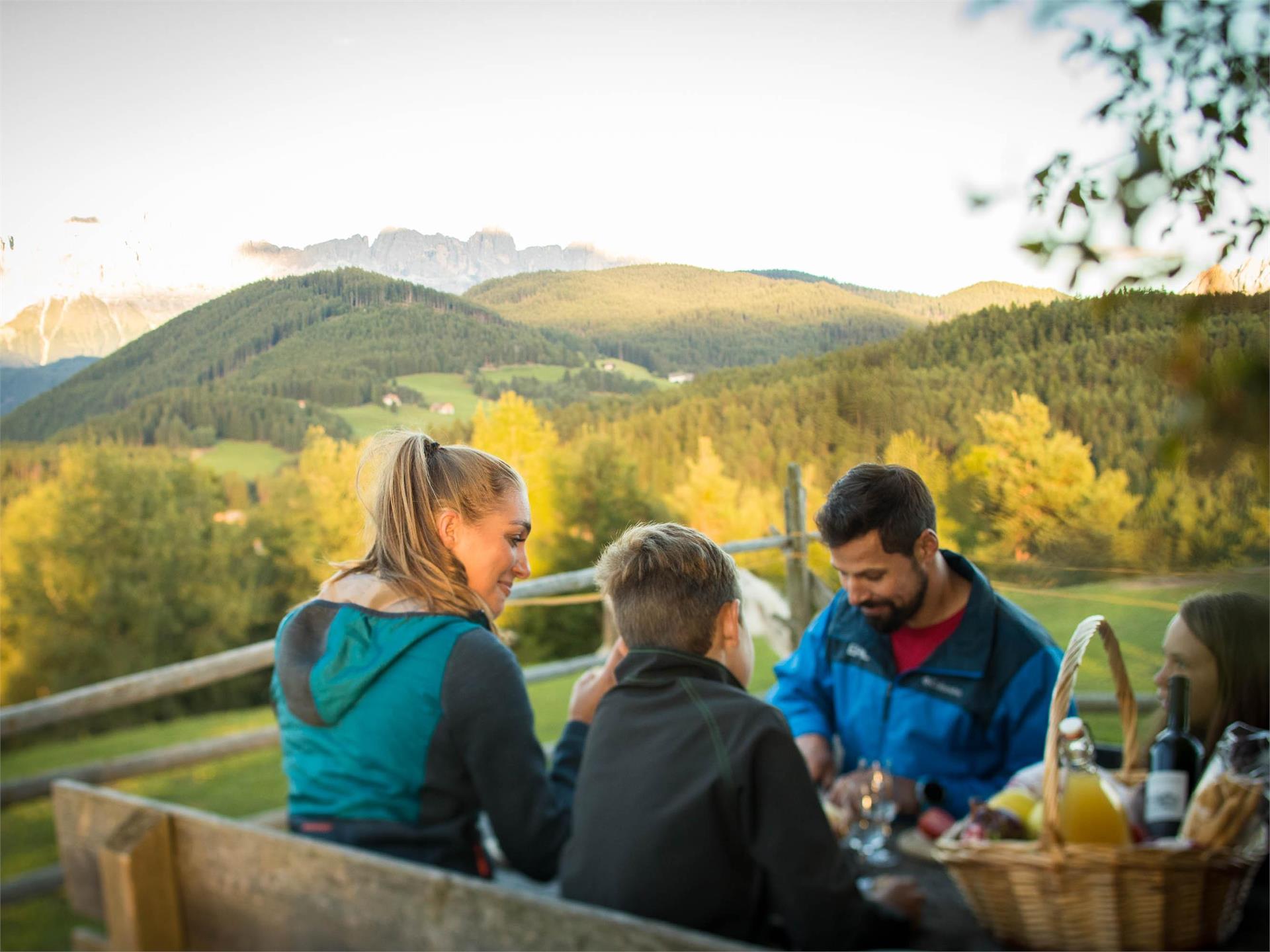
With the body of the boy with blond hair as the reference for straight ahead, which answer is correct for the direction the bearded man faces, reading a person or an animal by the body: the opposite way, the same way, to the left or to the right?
the opposite way

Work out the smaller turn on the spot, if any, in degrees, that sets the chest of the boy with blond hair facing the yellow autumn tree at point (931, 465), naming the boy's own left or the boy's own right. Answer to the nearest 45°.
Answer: approximately 45° to the boy's own left

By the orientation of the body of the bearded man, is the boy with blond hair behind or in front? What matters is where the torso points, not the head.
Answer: in front

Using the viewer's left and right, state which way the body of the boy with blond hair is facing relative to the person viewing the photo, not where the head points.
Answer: facing away from the viewer and to the right of the viewer

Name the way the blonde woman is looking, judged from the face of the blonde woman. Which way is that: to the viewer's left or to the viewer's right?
to the viewer's right

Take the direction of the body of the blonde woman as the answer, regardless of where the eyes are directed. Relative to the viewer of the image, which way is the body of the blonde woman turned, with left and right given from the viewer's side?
facing away from the viewer and to the right of the viewer

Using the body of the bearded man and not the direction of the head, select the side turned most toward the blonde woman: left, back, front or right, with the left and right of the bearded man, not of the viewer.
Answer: front

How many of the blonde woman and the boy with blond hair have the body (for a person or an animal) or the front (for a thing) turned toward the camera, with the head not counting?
0

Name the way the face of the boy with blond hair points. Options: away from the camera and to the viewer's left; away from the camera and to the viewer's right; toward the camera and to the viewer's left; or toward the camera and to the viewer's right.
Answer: away from the camera and to the viewer's right

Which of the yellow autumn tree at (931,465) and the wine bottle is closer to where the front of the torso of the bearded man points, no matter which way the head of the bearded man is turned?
the wine bottle
